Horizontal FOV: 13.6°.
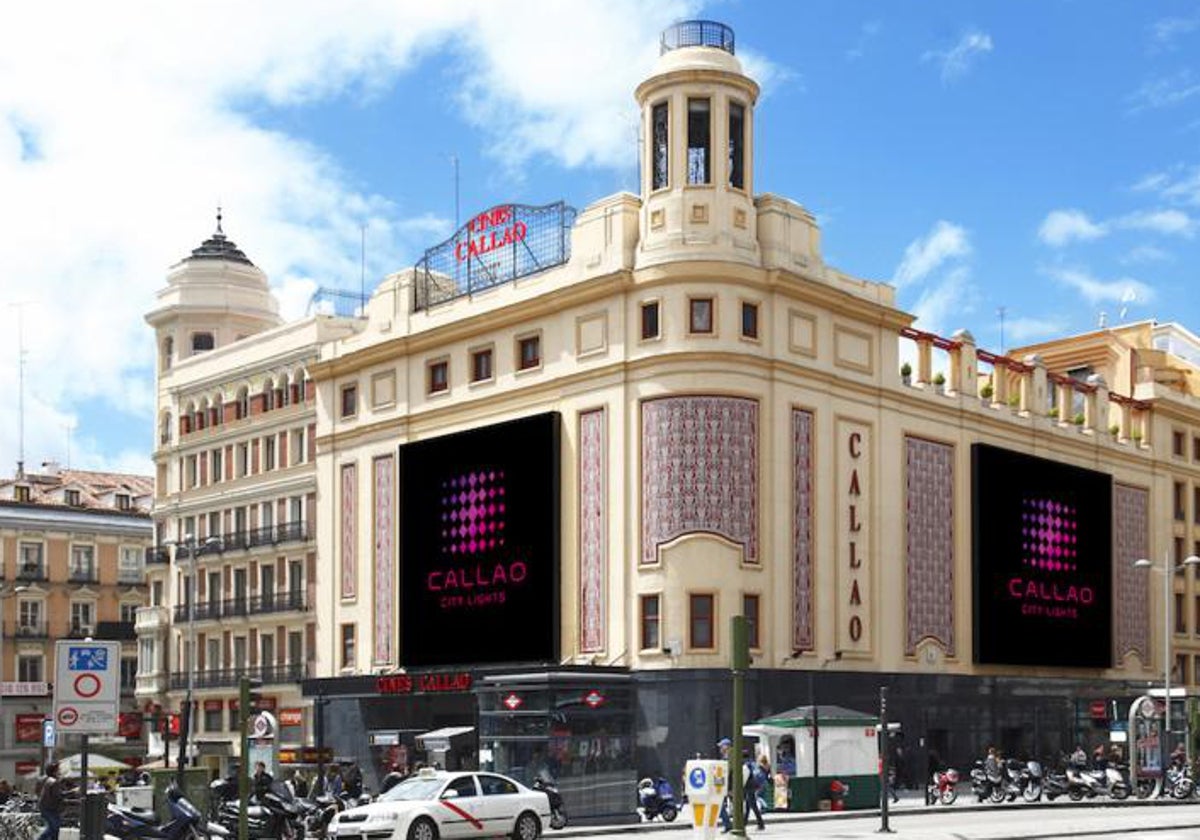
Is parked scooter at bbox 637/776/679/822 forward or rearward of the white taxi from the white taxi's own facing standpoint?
rearward

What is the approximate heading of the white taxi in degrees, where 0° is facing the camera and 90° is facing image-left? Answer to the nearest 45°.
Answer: approximately 45°

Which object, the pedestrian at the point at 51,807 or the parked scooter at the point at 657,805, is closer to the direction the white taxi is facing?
the pedestrian

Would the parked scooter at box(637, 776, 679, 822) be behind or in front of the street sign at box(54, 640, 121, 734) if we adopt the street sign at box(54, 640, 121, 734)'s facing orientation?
behind

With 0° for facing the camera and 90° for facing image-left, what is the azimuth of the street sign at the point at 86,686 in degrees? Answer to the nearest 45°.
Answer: approximately 0°
